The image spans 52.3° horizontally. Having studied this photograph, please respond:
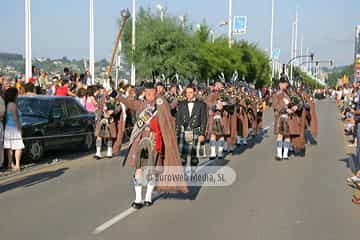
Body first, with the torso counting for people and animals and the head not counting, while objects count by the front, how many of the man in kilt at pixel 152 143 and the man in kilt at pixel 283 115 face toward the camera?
2

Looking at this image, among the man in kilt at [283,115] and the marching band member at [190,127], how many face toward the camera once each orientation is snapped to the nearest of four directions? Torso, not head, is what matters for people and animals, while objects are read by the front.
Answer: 2

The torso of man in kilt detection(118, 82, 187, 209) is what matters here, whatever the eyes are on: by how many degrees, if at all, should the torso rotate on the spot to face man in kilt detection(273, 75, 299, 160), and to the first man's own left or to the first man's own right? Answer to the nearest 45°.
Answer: approximately 135° to the first man's own left

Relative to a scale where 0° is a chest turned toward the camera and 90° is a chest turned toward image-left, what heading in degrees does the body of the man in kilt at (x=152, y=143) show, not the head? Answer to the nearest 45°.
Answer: approximately 0°

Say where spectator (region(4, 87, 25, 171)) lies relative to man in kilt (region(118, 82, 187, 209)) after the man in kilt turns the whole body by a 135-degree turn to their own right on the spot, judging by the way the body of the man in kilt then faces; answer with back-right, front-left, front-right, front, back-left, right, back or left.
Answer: front

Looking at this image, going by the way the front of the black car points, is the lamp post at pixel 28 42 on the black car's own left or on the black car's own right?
on the black car's own right

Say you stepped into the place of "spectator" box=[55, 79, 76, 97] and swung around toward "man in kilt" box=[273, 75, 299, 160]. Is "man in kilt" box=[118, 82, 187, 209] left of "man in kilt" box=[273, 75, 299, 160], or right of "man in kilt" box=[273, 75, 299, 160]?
right

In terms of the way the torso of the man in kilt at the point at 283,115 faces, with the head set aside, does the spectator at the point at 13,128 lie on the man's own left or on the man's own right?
on the man's own right
